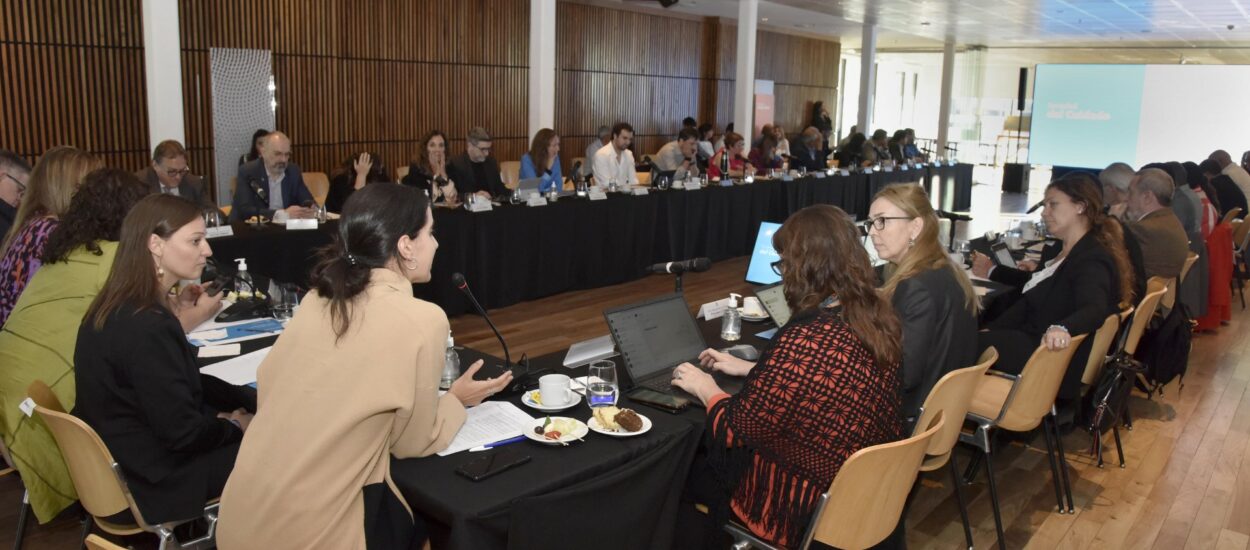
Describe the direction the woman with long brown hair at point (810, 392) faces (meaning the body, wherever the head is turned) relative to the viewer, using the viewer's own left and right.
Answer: facing away from the viewer and to the left of the viewer

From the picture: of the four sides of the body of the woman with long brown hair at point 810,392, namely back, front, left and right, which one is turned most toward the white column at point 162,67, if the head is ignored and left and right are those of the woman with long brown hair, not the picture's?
front

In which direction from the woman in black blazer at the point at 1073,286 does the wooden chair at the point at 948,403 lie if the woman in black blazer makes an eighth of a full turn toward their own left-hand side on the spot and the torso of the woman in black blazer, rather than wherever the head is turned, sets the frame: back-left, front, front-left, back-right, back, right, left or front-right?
front-left

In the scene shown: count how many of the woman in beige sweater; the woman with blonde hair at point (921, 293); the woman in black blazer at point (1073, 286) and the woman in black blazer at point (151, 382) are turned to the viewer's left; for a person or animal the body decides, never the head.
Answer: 2

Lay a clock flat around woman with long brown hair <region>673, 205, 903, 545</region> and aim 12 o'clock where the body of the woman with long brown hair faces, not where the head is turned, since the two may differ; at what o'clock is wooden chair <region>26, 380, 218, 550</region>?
The wooden chair is roughly at 10 o'clock from the woman with long brown hair.

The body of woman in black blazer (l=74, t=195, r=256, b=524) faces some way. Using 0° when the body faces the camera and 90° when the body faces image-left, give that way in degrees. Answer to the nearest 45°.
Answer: approximately 270°

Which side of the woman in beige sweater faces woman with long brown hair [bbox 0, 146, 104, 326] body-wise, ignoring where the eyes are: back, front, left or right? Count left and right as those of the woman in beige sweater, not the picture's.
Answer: left

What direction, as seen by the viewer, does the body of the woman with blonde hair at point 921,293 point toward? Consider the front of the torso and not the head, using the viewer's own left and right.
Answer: facing to the left of the viewer

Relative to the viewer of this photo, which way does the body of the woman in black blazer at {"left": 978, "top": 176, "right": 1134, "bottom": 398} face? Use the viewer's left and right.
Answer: facing to the left of the viewer

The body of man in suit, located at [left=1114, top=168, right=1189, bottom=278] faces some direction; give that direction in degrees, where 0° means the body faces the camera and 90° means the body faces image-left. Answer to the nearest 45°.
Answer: approximately 135°

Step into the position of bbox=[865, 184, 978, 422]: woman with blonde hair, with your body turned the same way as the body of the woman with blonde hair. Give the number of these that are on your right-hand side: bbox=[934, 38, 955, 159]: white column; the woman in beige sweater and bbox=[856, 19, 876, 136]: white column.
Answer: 2

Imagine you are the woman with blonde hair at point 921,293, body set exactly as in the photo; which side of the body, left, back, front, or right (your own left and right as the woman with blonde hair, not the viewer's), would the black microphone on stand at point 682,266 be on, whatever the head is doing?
front

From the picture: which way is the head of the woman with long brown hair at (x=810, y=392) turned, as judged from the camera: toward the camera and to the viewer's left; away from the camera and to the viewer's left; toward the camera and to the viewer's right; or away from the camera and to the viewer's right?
away from the camera and to the viewer's left

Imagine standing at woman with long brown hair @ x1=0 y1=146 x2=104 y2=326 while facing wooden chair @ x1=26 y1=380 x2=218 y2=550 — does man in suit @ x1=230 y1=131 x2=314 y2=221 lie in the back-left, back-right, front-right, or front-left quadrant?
back-left
